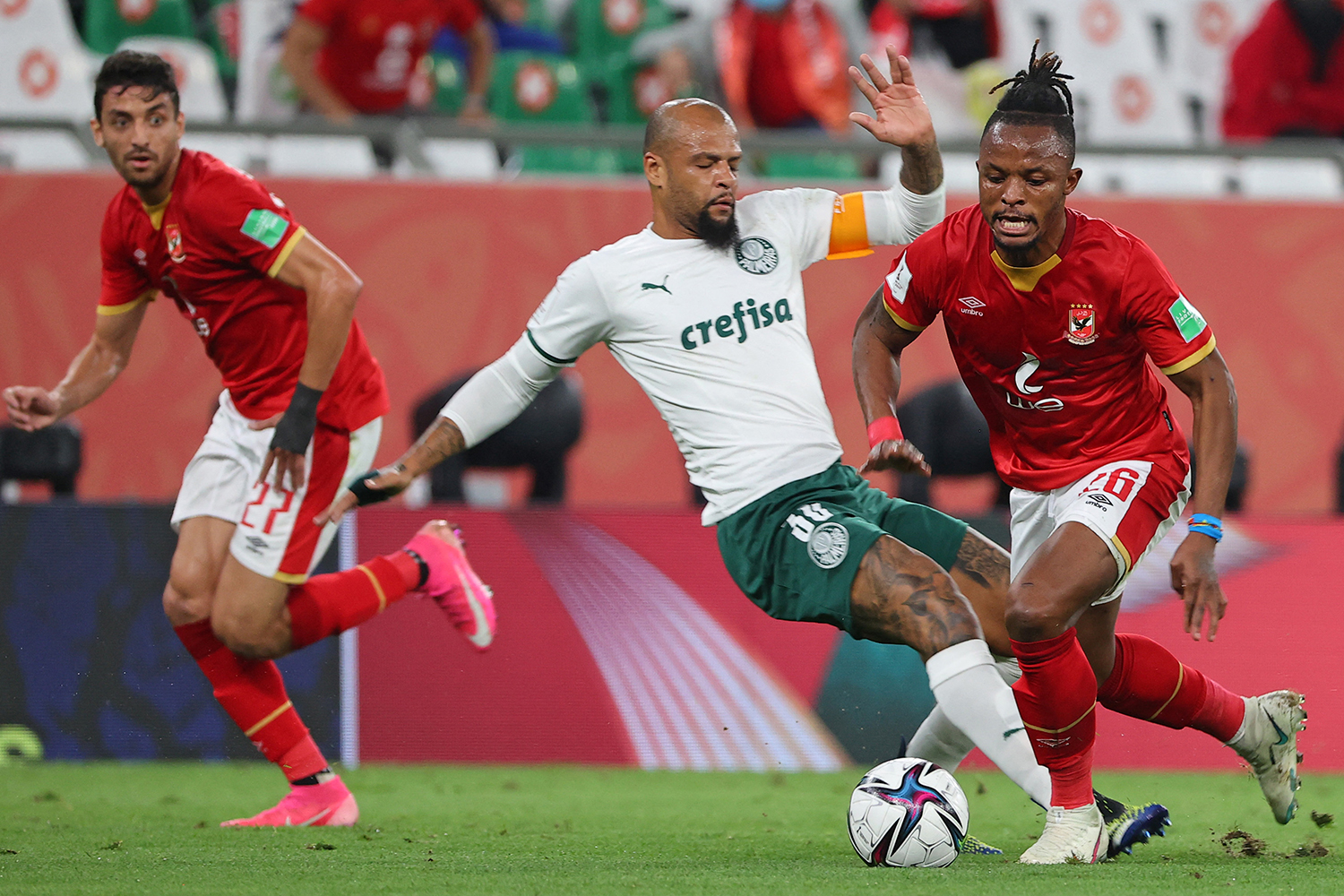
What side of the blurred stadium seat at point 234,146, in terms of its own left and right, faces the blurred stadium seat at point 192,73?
back

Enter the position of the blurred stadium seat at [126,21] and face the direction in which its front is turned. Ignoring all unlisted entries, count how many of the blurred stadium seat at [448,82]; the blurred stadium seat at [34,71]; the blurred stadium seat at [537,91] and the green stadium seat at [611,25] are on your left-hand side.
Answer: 3

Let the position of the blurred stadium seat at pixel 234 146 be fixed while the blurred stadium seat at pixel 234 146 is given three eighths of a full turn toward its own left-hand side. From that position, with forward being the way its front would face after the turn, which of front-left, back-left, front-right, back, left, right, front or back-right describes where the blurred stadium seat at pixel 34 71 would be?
left

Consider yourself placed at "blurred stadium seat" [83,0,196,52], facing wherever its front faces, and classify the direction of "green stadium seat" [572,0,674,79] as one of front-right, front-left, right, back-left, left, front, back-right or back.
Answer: left

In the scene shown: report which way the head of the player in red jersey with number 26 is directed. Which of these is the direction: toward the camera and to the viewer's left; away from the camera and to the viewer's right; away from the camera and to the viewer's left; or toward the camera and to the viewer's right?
toward the camera and to the viewer's left

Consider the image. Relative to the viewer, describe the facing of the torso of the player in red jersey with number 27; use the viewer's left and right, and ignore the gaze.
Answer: facing the viewer and to the left of the viewer

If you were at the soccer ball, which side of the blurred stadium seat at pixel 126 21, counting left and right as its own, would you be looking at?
front

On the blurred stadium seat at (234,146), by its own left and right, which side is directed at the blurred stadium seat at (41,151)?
right

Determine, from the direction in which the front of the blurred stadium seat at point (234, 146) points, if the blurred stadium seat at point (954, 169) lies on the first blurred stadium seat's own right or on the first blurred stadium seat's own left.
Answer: on the first blurred stadium seat's own left

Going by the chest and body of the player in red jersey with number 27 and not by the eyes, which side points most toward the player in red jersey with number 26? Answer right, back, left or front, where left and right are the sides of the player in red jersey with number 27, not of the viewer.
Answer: left

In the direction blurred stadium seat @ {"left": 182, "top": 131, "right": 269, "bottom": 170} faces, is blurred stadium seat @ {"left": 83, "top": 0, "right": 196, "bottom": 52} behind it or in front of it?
behind

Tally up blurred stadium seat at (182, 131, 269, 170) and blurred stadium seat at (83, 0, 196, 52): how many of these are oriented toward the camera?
2

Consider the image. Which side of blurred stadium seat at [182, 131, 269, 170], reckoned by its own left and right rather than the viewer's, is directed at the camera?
front

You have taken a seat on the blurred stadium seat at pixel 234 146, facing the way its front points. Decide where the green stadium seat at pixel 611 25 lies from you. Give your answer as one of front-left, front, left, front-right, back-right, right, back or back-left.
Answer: back-left

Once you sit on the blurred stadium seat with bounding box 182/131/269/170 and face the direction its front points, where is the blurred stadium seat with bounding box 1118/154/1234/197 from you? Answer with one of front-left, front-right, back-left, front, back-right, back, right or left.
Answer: left

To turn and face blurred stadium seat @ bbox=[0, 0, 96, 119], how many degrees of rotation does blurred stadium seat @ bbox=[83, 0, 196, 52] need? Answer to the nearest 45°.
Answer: approximately 45° to its right
